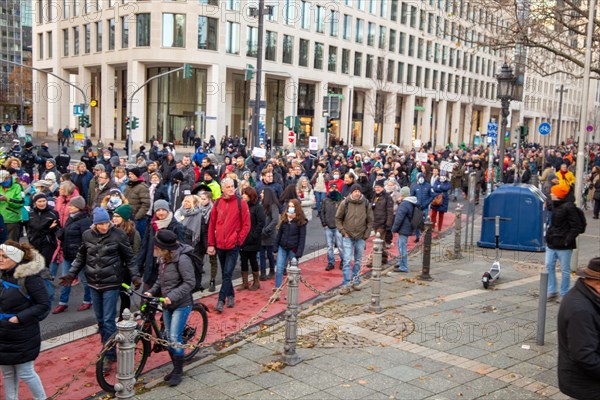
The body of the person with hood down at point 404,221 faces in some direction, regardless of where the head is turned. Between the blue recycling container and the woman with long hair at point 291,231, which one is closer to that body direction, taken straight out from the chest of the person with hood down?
the woman with long hair

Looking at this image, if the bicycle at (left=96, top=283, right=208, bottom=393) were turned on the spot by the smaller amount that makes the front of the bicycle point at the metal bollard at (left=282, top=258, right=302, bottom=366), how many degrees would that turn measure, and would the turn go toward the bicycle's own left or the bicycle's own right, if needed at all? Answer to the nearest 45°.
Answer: approximately 135° to the bicycle's own left

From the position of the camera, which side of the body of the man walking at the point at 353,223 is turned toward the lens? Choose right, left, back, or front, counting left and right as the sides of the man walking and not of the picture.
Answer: front

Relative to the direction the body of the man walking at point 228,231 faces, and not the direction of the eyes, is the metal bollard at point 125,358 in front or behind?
in front

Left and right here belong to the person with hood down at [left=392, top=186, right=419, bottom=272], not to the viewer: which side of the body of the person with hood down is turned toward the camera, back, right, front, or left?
left

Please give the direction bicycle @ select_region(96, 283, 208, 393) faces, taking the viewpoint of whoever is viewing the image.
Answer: facing the viewer and to the left of the viewer

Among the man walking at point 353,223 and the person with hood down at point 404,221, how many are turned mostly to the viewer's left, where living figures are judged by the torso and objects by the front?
1

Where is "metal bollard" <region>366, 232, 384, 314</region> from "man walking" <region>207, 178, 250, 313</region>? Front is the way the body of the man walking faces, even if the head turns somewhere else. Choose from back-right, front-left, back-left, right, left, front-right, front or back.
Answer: left

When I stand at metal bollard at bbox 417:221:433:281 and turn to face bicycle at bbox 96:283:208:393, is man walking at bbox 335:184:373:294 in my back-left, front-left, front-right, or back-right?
front-right

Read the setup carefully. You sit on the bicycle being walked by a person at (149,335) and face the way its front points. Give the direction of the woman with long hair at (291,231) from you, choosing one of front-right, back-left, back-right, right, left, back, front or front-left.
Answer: back

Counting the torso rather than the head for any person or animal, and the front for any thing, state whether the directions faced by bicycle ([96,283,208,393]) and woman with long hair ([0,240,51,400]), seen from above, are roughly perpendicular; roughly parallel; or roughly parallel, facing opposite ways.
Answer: roughly parallel

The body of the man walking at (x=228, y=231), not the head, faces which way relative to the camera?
toward the camera

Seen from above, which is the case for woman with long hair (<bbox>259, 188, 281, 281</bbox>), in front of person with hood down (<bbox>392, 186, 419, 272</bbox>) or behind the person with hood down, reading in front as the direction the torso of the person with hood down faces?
in front

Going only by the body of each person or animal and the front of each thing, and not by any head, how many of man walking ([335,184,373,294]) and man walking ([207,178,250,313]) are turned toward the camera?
2

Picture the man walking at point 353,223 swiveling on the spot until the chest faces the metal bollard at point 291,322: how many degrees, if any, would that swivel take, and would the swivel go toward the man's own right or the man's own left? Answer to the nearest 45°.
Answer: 0° — they already face it

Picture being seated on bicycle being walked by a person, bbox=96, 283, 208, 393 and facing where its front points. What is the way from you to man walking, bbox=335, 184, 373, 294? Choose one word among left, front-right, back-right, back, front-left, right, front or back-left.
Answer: back
